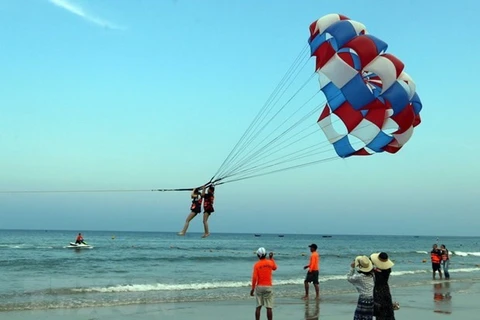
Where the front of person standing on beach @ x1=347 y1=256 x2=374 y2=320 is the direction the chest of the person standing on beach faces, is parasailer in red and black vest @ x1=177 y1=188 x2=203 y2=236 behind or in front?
in front

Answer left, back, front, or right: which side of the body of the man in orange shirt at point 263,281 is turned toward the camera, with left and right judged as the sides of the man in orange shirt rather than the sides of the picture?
back

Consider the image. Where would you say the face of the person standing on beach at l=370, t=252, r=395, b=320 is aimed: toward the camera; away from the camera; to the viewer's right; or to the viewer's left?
away from the camera

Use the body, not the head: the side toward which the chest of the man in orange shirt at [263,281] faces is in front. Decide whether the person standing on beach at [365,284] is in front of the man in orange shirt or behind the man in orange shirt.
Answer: behind
